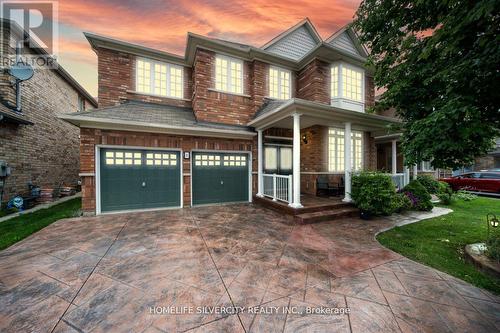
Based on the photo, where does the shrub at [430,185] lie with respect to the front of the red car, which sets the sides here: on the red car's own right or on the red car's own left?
on the red car's own left

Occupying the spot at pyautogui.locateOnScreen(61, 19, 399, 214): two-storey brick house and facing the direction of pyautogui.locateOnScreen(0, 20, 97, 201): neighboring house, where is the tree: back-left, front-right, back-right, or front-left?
back-left

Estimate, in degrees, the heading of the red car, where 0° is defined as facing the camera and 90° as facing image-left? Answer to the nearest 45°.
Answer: approximately 90°

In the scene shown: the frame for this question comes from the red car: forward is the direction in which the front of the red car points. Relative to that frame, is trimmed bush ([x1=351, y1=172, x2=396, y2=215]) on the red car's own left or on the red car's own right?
on the red car's own left

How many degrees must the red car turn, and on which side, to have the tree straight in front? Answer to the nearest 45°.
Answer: approximately 90° to its left

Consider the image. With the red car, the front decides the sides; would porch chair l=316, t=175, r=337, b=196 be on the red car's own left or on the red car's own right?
on the red car's own left

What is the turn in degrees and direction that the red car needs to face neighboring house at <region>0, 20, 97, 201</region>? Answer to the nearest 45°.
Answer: approximately 45° to its left
